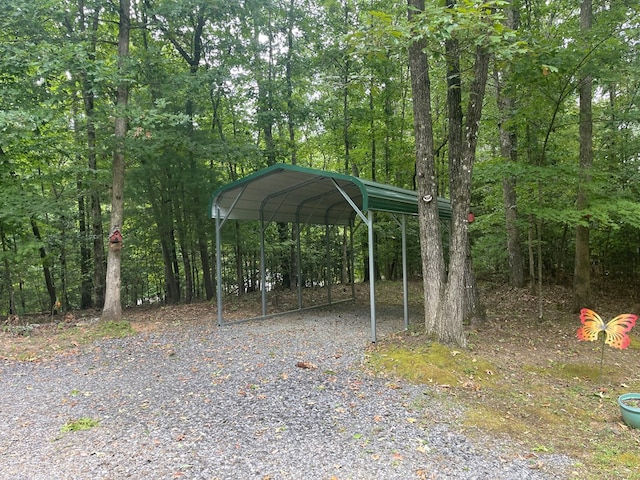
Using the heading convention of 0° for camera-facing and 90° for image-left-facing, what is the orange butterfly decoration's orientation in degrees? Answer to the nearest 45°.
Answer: approximately 0°

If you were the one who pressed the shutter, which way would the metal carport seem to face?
facing the viewer and to the left of the viewer

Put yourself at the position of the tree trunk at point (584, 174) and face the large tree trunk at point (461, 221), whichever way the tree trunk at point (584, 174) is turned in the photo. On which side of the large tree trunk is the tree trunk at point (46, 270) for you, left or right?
right

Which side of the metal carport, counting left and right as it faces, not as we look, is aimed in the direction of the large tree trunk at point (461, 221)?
left

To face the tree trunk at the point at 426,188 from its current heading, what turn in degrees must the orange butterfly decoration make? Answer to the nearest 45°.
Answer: approximately 90° to its right

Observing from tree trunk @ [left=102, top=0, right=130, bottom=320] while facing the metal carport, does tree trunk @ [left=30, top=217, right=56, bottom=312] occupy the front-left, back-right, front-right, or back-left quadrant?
back-left

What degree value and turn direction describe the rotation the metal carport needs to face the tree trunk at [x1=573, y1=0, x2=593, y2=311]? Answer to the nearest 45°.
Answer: approximately 135° to its left

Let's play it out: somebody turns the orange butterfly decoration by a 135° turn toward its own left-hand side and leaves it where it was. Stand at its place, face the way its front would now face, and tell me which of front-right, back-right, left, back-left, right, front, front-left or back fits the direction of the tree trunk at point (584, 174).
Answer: front-left

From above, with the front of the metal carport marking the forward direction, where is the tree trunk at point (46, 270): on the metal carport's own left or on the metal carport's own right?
on the metal carport's own right

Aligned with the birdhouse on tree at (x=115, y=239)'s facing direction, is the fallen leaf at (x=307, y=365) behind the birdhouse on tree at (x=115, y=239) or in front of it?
in front

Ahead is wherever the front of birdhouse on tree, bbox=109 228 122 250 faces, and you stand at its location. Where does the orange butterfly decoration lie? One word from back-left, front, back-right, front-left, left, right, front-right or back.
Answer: front-left

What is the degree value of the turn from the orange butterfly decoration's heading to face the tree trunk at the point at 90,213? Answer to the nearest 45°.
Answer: approximately 90° to its right

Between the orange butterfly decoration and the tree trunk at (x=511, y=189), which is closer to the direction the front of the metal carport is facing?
the orange butterfly decoration

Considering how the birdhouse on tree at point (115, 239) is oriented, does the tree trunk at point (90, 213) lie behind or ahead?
behind

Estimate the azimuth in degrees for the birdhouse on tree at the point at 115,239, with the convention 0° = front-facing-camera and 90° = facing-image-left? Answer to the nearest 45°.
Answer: approximately 0°

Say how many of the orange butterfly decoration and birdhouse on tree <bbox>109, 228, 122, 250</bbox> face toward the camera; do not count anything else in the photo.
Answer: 2
